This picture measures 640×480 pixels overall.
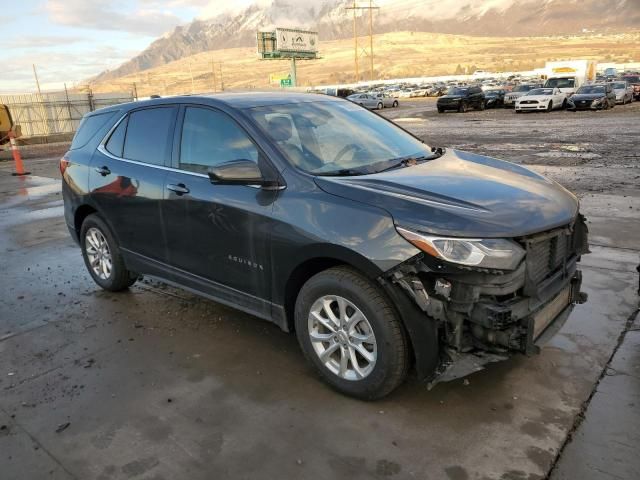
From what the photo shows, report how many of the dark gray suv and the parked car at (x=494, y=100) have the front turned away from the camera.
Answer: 0

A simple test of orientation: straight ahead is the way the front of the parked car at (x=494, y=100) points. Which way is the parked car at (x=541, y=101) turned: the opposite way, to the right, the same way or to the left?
the same way

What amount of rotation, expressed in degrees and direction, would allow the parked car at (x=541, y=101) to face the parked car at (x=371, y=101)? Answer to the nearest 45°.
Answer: approximately 90° to its right

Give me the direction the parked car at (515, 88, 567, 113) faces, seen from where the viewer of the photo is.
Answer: facing the viewer and to the left of the viewer

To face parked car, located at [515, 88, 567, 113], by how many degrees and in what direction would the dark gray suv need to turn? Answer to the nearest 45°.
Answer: approximately 90° to its left

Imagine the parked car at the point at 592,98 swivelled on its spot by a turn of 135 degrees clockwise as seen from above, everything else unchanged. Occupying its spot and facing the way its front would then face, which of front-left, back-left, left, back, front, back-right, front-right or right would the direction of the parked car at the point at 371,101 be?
front-left

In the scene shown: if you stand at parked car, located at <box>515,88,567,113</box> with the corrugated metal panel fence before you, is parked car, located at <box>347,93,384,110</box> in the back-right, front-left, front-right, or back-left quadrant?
front-right

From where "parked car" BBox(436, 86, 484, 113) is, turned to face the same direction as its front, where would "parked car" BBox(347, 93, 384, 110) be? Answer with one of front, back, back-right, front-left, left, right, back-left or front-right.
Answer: right

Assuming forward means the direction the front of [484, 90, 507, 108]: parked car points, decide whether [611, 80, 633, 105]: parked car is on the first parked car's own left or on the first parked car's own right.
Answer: on the first parked car's own left

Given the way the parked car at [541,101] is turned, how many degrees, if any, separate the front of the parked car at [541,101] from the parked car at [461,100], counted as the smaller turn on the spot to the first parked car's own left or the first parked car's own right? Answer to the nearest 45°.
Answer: approximately 90° to the first parked car's own right

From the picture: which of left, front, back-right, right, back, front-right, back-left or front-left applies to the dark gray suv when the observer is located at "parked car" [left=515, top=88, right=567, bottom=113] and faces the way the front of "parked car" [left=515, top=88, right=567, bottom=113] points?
front-left

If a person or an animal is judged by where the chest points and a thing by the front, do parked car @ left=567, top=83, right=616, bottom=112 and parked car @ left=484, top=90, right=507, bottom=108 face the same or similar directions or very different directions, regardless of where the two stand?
same or similar directions

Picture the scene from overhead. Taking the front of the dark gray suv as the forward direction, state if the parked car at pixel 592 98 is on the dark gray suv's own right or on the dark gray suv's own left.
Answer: on the dark gray suv's own left

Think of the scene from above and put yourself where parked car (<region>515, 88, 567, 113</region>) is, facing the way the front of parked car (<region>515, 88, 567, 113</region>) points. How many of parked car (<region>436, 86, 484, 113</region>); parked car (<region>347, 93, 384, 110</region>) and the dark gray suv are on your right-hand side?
2
